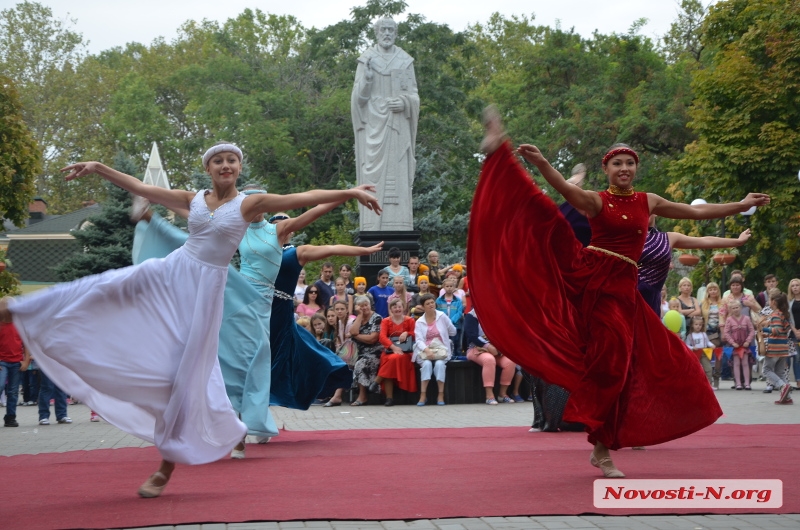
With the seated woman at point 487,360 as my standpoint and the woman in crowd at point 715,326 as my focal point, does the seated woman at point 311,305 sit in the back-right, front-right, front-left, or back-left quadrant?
back-left

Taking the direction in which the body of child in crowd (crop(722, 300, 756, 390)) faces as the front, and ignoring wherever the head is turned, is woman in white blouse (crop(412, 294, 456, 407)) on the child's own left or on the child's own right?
on the child's own right

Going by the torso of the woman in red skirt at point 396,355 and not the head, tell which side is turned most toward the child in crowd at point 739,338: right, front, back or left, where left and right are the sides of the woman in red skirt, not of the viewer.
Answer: left

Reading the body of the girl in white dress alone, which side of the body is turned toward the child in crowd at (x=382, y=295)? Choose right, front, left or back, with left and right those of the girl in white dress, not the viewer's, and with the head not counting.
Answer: back

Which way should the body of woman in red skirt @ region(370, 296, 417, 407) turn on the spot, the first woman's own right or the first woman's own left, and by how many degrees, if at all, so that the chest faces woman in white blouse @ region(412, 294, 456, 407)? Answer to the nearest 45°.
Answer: approximately 90° to the first woman's own left

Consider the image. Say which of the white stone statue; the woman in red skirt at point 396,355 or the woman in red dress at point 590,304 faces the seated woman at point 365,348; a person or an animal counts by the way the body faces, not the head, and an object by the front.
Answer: the white stone statue

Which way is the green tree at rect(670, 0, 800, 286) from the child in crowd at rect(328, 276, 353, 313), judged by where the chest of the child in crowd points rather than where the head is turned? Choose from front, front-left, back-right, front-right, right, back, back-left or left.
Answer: back-left

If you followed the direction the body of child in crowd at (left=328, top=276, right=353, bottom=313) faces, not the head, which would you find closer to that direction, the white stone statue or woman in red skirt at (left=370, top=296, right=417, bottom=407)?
the woman in red skirt

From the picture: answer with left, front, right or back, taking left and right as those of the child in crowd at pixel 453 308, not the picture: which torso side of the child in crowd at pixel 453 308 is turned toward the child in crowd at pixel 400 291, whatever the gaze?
right
